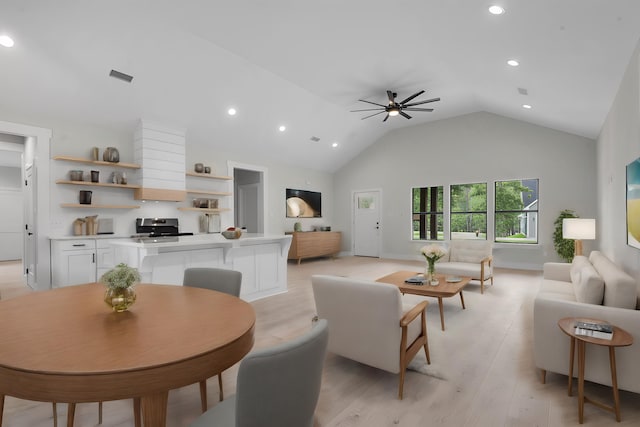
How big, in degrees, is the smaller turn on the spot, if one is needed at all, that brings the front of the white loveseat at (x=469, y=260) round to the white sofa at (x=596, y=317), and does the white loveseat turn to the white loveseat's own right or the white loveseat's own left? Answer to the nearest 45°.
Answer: approximately 45° to the white loveseat's own left

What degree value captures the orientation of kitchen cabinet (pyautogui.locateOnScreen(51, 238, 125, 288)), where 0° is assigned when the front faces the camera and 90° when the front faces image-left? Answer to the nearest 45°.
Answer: approximately 0°

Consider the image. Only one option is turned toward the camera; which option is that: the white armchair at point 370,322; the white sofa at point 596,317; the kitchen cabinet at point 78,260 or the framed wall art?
the kitchen cabinet

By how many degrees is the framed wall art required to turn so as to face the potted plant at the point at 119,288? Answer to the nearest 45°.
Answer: approximately 45° to its left

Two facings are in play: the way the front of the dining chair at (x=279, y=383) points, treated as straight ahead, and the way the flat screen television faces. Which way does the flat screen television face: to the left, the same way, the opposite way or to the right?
the opposite way

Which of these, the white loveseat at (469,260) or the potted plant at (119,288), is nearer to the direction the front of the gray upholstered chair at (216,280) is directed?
the potted plant

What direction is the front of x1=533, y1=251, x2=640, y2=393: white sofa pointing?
to the viewer's left

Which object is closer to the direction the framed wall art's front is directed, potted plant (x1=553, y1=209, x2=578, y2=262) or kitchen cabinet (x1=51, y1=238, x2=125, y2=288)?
the kitchen cabinet

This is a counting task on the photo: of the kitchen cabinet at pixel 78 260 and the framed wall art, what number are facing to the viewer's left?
1

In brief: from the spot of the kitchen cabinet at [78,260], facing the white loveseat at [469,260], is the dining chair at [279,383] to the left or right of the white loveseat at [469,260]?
right

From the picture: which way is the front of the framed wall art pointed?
to the viewer's left

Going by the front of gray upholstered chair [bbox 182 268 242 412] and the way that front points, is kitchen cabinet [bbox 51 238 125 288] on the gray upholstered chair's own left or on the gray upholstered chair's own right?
on the gray upholstered chair's own right

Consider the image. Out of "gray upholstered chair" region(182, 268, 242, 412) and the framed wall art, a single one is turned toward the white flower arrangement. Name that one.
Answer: the framed wall art
